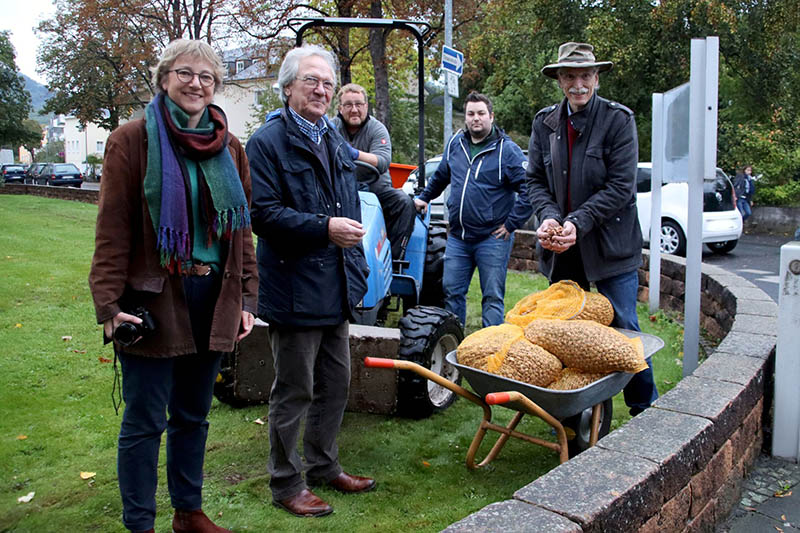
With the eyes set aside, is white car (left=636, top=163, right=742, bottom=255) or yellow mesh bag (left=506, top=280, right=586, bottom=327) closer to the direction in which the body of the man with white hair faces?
the yellow mesh bag

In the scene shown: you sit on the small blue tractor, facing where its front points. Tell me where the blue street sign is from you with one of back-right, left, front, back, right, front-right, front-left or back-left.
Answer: back-right

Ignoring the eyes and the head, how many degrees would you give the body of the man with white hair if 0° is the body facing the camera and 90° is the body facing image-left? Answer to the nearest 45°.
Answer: approximately 315°

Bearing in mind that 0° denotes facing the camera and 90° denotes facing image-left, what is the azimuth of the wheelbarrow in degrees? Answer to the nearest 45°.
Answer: approximately 225°

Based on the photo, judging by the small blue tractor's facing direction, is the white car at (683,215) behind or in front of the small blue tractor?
behind

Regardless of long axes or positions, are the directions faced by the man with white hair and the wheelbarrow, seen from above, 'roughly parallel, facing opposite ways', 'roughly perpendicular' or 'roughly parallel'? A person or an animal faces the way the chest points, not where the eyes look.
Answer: roughly perpendicular

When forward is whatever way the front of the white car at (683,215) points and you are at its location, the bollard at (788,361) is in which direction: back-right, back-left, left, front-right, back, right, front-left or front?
back-left

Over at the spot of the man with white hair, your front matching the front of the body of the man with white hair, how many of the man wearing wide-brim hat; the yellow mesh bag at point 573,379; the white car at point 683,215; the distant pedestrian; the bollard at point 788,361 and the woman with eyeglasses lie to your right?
1

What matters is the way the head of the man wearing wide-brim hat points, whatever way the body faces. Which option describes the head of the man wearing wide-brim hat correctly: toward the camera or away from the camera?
toward the camera

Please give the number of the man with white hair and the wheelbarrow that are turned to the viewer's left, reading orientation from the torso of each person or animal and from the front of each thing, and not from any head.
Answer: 0

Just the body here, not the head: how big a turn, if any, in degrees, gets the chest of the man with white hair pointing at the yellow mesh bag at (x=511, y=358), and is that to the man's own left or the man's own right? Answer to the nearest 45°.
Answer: approximately 45° to the man's own left

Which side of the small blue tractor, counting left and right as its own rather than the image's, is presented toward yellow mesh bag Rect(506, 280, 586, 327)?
left

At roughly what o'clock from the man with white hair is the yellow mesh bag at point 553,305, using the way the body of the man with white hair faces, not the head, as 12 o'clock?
The yellow mesh bag is roughly at 10 o'clock from the man with white hair.

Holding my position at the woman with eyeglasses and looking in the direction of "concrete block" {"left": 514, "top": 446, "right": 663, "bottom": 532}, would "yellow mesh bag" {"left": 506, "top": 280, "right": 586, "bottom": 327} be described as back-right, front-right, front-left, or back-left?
front-left

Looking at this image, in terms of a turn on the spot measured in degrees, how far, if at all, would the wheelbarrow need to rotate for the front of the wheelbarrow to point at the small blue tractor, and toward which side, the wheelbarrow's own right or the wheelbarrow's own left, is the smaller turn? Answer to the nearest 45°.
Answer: approximately 90° to the wheelbarrow's own left

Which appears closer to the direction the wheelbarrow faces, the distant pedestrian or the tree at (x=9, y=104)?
the distant pedestrian
